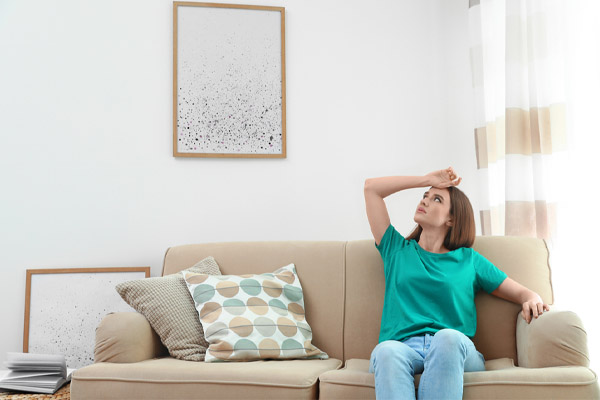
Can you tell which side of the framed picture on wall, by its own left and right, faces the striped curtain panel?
left

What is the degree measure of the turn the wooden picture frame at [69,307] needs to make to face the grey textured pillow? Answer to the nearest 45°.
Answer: approximately 45° to its left

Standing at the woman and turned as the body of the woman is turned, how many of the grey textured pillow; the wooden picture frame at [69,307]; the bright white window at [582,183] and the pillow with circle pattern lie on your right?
3

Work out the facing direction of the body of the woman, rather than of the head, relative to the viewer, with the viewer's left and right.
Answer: facing the viewer

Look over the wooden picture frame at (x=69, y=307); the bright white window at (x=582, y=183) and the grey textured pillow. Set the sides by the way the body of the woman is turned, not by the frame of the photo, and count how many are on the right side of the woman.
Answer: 2

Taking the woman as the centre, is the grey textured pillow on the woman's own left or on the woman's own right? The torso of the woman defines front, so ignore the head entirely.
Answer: on the woman's own right

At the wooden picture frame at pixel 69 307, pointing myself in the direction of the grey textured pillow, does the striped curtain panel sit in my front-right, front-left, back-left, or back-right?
front-left

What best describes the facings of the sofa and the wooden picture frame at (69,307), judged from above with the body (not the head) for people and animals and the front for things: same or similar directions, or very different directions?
same or similar directions

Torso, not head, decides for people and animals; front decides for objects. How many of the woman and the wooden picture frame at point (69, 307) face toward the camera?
2

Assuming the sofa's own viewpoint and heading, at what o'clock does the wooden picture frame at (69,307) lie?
The wooden picture frame is roughly at 4 o'clock from the sofa.

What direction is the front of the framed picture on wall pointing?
toward the camera

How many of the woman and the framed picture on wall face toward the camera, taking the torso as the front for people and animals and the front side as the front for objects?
2

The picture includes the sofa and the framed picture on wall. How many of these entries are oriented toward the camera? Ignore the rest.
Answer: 2

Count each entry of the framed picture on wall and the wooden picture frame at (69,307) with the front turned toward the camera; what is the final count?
2

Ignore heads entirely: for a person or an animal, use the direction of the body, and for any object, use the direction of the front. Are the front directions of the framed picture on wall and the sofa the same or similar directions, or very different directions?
same or similar directions

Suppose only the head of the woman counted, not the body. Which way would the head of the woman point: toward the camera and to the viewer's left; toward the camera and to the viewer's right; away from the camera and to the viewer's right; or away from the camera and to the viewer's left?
toward the camera and to the viewer's left
